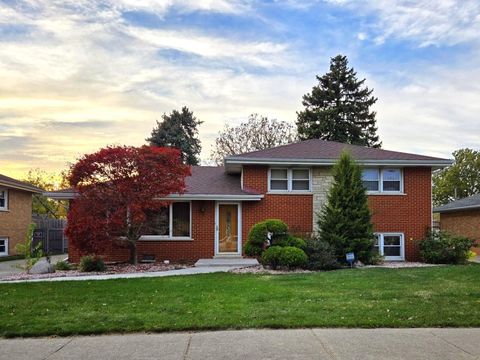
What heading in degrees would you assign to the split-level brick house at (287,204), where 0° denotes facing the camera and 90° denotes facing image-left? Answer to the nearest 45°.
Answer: approximately 0°

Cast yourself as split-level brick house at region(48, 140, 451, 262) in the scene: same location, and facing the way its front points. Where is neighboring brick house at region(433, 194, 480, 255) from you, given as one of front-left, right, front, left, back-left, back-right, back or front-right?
back-left

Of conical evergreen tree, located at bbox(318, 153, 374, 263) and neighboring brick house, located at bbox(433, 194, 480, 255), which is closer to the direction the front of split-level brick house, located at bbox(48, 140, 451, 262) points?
the conical evergreen tree

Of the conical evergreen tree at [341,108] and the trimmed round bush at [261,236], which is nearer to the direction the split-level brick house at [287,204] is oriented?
the trimmed round bush

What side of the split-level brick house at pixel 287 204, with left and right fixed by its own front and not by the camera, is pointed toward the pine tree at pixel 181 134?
back

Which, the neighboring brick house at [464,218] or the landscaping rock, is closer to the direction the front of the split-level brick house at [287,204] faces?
the landscaping rock

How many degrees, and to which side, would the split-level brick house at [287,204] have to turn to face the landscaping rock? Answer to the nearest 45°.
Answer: approximately 45° to its right

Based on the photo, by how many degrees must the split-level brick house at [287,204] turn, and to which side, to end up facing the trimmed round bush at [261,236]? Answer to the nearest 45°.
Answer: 0° — it already faces it

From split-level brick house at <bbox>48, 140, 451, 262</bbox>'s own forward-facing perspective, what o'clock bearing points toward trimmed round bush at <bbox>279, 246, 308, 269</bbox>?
The trimmed round bush is roughly at 12 o'clock from the split-level brick house.

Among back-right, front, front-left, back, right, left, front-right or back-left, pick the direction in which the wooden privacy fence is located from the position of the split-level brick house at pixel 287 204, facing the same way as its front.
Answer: back-right

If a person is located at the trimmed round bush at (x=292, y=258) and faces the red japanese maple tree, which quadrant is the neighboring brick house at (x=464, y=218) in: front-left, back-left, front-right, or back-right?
back-right
